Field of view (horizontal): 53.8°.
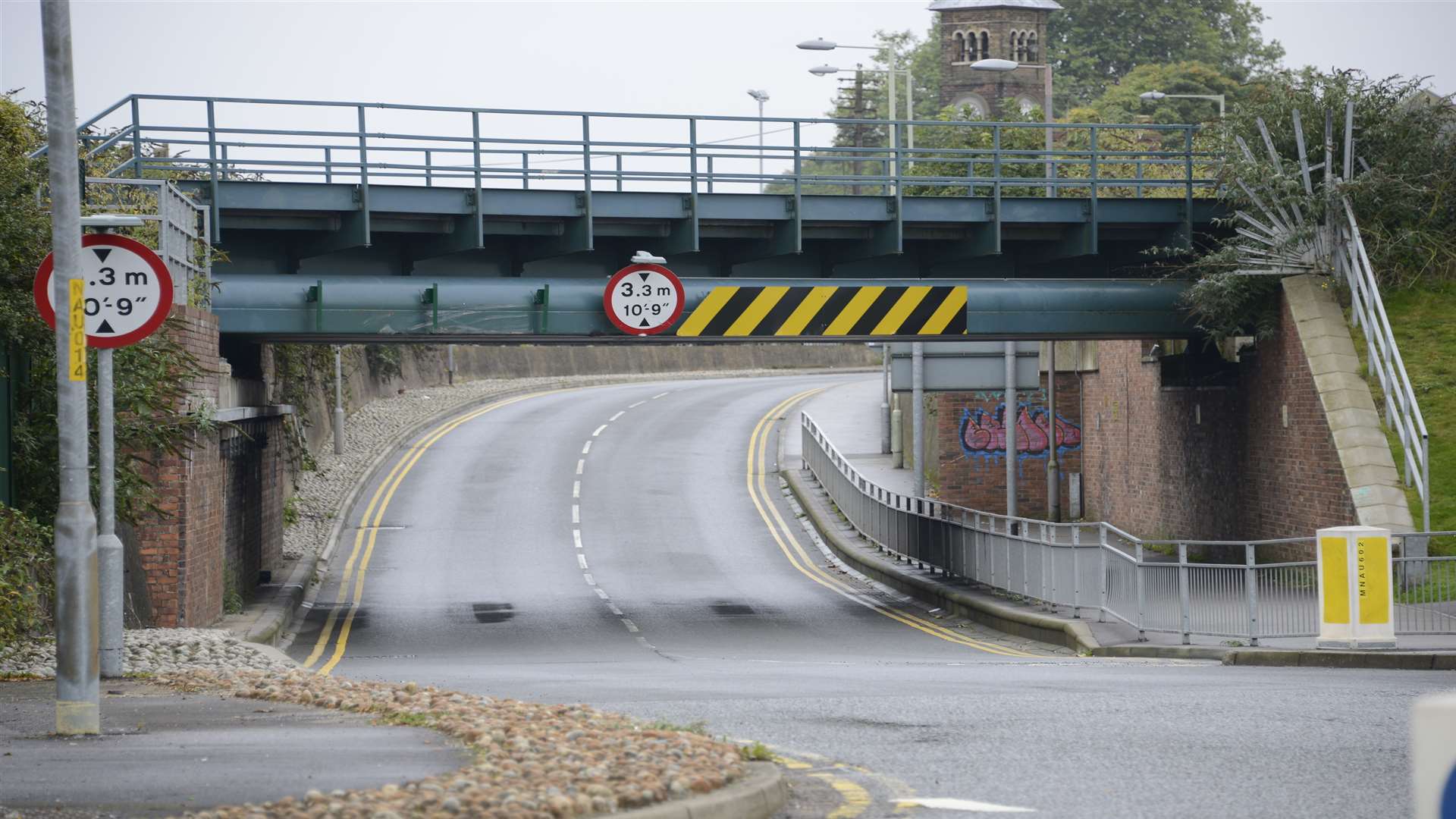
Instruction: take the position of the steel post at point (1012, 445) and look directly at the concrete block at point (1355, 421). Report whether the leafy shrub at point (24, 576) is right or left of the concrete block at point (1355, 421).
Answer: right

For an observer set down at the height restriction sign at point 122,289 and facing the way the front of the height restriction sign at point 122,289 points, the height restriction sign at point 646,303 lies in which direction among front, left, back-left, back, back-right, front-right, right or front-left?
back-left

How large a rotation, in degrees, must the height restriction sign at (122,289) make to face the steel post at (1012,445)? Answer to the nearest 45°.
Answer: approximately 135° to its left

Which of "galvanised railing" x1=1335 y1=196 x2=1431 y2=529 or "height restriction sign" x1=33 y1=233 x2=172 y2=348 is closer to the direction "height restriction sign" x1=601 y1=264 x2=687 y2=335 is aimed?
the height restriction sign

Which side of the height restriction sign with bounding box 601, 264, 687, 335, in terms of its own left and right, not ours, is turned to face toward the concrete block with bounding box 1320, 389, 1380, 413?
left

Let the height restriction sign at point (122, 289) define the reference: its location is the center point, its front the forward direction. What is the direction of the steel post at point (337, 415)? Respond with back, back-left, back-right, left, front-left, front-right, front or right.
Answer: back

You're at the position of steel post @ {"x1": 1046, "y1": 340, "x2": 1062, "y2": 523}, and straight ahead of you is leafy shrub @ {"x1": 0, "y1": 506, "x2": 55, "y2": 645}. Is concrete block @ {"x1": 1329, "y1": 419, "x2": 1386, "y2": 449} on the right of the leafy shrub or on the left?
left

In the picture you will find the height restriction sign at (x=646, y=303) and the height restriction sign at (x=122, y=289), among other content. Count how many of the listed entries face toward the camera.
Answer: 2

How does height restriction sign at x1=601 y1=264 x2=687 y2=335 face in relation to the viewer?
toward the camera

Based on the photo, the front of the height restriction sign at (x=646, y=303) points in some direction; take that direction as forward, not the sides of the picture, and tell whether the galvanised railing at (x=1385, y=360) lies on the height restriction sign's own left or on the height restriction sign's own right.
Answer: on the height restriction sign's own left

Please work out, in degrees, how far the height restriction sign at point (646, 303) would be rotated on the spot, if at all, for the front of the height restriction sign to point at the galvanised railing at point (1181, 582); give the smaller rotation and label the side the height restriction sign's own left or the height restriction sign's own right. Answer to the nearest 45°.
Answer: approximately 45° to the height restriction sign's own left

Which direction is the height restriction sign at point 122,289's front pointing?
toward the camera

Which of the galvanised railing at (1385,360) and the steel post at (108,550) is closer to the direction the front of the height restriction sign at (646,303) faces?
the steel post
